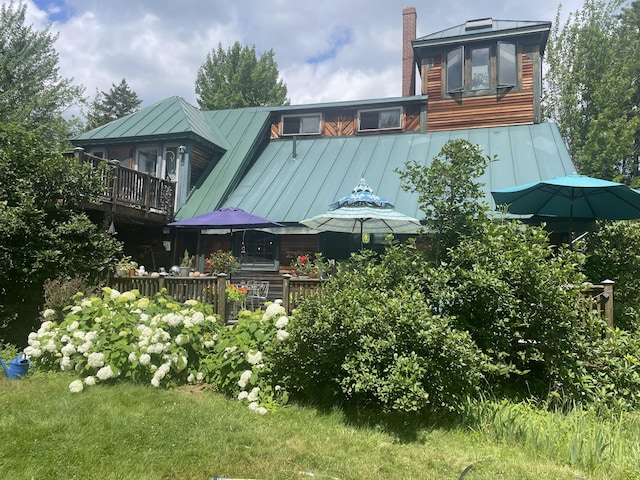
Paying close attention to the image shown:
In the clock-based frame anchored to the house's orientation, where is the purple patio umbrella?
The purple patio umbrella is roughly at 1 o'clock from the house.

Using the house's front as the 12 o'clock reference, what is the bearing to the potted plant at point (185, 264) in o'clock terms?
The potted plant is roughly at 2 o'clock from the house.

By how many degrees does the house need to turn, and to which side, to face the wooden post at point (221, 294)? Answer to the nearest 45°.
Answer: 0° — it already faces it

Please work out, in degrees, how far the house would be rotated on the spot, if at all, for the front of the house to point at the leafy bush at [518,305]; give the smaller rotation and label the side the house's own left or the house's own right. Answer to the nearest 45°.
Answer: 0° — it already faces it

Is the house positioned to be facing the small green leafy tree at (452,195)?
yes

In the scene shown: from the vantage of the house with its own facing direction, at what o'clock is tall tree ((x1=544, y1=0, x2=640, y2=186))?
The tall tree is roughly at 8 o'clock from the house.

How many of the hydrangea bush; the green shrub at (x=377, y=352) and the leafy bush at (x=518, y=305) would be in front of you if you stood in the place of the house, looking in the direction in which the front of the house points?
3

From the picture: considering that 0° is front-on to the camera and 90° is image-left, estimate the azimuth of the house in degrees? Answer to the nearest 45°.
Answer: approximately 0°

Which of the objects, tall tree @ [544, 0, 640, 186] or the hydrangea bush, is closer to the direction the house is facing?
the hydrangea bush
